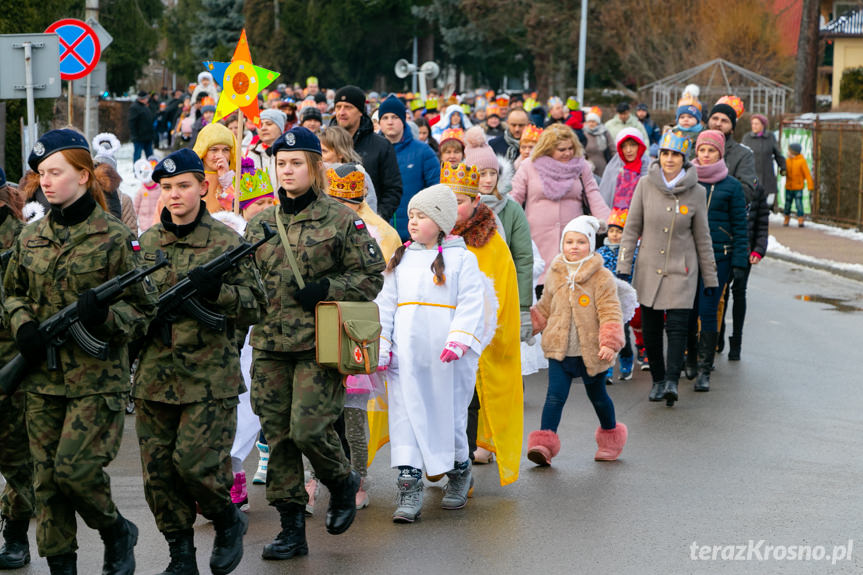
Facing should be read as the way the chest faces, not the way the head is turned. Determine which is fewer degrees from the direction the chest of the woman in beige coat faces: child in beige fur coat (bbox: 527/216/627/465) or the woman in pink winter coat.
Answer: the child in beige fur coat

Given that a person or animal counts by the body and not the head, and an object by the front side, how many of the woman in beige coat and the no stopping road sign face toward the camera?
2

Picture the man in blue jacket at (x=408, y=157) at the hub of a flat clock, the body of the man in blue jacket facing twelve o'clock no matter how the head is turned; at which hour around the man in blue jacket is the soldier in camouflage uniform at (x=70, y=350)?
The soldier in camouflage uniform is roughly at 11 o'clock from the man in blue jacket.

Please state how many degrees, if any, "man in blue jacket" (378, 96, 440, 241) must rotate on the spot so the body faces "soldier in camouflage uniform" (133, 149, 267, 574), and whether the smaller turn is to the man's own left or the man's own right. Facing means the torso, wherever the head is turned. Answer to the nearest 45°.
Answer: approximately 45° to the man's own left

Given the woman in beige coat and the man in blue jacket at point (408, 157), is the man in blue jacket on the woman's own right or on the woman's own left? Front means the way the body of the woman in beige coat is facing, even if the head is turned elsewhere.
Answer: on the woman's own right

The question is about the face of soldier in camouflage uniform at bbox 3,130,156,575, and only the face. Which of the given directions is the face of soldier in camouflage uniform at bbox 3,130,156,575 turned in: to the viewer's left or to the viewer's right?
to the viewer's left

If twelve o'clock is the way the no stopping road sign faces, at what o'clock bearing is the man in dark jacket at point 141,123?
The man in dark jacket is roughly at 6 o'clock from the no stopping road sign.

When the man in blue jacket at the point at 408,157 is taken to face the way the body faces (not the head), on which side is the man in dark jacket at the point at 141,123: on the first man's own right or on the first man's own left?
on the first man's own right

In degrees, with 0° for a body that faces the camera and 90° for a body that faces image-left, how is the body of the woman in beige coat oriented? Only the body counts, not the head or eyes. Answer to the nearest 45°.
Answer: approximately 0°

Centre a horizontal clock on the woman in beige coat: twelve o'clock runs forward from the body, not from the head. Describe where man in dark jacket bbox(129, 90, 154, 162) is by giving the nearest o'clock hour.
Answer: The man in dark jacket is roughly at 5 o'clock from the woman in beige coat.
